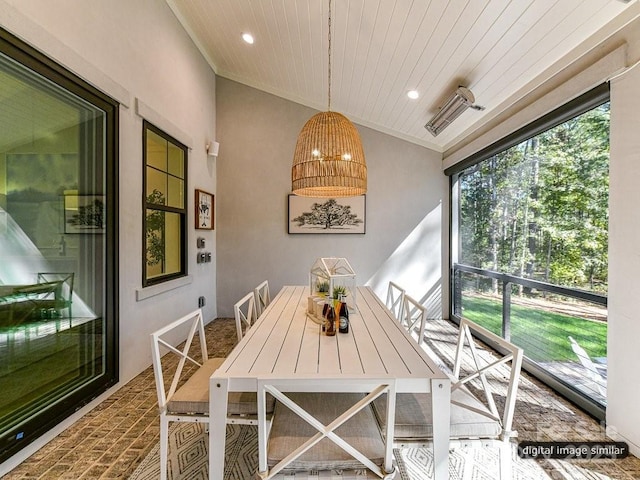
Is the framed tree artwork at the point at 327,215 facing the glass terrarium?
yes

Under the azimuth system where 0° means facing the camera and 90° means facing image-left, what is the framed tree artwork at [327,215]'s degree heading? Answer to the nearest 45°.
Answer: approximately 0°

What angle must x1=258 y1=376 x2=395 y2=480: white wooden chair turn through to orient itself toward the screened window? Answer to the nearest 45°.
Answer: approximately 45° to its right

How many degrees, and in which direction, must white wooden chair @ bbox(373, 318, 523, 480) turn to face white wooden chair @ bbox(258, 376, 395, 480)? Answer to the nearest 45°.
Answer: approximately 45° to its left

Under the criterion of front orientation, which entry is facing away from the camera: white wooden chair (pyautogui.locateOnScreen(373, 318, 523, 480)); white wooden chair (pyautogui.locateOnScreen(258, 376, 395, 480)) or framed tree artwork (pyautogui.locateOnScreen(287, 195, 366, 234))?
white wooden chair (pyautogui.locateOnScreen(258, 376, 395, 480))

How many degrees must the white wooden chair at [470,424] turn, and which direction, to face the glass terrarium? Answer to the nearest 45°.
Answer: approximately 45° to its right

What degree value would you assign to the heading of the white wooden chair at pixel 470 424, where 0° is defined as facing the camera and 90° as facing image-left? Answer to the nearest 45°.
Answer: approximately 90°

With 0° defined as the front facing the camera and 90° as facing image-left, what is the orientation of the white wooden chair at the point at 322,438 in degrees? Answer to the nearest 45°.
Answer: approximately 180°

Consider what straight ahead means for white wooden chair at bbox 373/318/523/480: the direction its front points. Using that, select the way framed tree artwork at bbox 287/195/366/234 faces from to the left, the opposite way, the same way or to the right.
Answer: to the left
